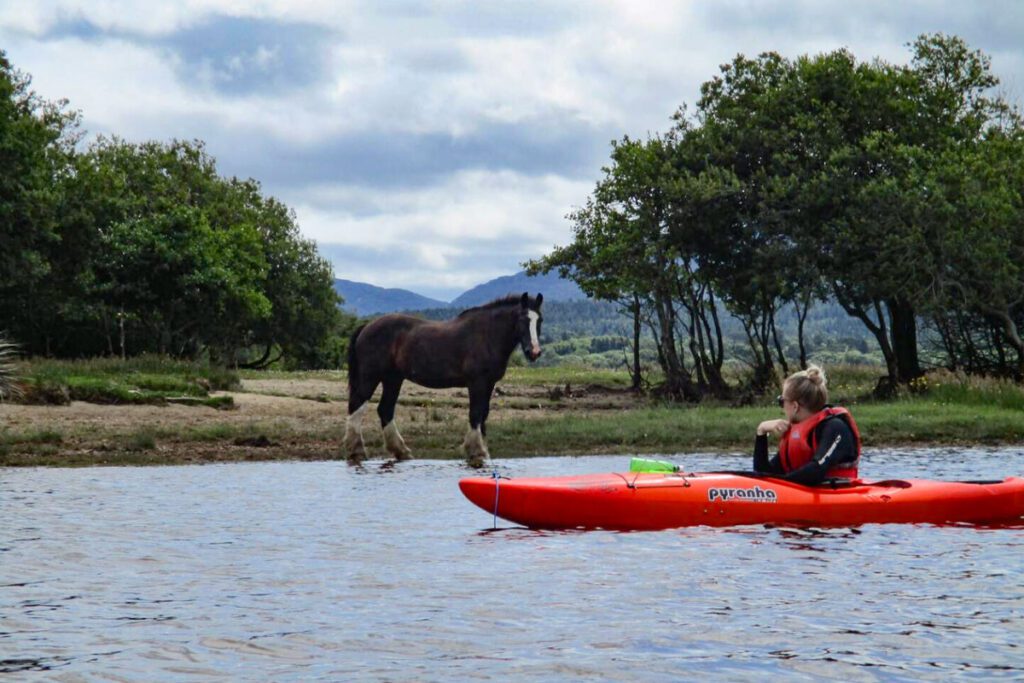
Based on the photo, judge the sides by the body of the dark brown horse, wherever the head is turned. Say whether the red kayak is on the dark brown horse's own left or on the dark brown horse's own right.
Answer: on the dark brown horse's own right

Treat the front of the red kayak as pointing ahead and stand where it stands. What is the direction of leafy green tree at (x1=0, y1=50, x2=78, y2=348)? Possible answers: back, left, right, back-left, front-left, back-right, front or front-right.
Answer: front-right

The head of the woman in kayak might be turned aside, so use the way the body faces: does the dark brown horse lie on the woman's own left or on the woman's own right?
on the woman's own right

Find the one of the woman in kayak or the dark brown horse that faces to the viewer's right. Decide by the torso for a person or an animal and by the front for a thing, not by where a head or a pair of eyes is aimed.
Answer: the dark brown horse

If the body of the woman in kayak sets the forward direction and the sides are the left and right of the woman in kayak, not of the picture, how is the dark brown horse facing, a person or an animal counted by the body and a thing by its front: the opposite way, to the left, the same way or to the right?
the opposite way

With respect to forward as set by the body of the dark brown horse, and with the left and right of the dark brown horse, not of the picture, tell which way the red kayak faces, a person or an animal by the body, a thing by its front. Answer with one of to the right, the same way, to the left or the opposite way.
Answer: the opposite way

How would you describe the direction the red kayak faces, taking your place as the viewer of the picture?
facing to the left of the viewer

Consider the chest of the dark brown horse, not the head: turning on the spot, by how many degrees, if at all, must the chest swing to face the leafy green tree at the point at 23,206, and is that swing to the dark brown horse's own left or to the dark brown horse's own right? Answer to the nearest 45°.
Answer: approximately 135° to the dark brown horse's own left

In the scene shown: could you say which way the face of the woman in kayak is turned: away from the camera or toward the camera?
away from the camera

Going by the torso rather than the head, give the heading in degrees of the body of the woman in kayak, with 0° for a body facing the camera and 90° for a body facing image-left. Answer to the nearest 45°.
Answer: approximately 90°

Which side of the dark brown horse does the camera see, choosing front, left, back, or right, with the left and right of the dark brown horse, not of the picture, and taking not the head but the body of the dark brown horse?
right
